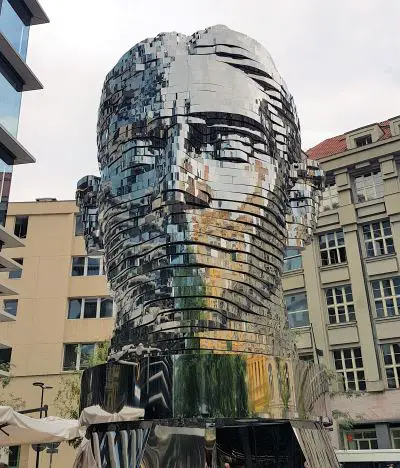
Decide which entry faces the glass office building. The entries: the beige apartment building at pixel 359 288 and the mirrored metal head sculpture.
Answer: the beige apartment building

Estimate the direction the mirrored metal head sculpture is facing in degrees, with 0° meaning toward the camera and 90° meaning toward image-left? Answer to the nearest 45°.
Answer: approximately 0°

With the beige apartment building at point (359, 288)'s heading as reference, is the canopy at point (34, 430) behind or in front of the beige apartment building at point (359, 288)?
in front

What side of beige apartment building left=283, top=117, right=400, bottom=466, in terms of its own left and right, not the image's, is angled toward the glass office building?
front

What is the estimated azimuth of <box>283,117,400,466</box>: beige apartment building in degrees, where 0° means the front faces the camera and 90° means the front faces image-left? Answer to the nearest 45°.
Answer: approximately 45°

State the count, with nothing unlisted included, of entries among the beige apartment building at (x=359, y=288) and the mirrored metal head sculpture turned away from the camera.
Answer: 0

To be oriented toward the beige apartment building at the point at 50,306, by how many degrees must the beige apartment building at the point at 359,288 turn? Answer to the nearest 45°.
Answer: approximately 45° to its right
